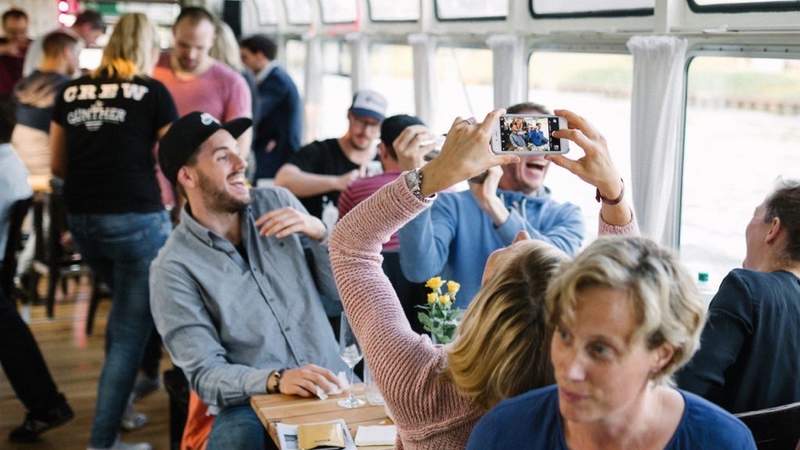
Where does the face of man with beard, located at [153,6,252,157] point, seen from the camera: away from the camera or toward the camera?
toward the camera

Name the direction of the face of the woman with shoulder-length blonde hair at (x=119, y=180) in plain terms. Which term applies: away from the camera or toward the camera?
away from the camera

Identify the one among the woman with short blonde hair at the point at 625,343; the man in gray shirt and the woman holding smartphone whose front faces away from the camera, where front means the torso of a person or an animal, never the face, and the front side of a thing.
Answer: the woman holding smartphone

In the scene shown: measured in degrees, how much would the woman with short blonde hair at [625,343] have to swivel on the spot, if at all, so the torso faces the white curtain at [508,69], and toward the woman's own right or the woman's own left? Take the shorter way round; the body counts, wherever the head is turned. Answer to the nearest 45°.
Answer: approximately 135° to the woman's own right

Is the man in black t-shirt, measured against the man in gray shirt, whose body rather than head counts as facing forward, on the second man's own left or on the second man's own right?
on the second man's own left

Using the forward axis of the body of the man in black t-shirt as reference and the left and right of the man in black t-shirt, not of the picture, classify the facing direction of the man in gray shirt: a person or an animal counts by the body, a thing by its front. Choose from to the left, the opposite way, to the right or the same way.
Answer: the same way

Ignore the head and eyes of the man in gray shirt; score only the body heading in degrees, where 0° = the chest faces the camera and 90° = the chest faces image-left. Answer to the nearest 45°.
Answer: approximately 315°

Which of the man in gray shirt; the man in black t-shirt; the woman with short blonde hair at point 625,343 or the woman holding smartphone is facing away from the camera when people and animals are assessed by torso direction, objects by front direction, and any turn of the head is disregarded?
the woman holding smartphone

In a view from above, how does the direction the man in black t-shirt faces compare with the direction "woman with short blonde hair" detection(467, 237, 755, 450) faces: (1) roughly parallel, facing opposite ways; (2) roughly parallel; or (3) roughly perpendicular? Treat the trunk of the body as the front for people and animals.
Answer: roughly perpendicular

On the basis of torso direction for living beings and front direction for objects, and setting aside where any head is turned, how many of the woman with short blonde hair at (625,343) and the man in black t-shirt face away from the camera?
0

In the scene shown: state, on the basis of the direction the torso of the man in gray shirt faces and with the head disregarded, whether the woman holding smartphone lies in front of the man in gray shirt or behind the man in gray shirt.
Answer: in front

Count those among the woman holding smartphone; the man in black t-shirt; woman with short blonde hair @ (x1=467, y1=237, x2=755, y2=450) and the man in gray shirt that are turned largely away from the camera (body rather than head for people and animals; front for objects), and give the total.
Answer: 1

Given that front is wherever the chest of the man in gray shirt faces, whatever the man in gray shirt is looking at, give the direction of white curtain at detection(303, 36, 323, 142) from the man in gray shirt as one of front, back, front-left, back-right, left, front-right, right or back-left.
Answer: back-left

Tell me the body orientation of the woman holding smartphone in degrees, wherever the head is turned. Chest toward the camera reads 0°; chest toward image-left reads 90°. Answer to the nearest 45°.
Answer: approximately 180°

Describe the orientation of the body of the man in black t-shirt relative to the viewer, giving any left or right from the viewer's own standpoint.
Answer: facing the viewer and to the right of the viewer

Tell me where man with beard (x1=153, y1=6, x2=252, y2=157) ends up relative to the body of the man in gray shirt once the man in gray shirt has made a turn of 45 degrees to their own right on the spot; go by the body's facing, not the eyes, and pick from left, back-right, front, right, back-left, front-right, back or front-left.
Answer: back

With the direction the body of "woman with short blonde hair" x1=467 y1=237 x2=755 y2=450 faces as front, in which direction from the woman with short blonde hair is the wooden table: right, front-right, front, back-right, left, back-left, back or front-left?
right

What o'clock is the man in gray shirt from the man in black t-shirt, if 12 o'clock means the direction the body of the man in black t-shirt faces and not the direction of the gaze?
The man in gray shirt is roughly at 2 o'clock from the man in black t-shirt.

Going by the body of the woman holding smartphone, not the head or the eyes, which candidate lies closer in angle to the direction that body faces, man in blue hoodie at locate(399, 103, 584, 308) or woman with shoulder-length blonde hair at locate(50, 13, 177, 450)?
the man in blue hoodie
